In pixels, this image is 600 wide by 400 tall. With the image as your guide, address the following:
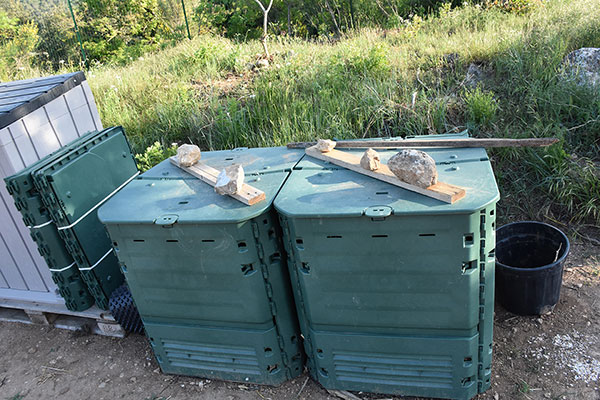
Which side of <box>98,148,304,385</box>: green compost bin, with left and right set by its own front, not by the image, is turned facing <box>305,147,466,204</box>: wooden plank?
left

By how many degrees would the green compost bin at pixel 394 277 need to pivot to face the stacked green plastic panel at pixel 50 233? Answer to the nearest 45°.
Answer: approximately 90° to its right

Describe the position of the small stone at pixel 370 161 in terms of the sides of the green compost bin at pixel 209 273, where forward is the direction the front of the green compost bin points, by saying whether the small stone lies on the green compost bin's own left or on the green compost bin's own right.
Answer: on the green compost bin's own left

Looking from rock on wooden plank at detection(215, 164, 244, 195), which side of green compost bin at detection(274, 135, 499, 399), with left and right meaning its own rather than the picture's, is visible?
right

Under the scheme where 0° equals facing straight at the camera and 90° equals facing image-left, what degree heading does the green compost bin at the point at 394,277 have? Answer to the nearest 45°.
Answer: approximately 0°

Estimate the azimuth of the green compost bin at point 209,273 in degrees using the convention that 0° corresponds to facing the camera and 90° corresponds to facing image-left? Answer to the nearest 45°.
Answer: approximately 0°

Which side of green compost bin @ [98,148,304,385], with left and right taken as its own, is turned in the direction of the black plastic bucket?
left

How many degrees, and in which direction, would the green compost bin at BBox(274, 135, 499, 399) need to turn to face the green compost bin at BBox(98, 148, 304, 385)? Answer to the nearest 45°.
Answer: approximately 90° to its right

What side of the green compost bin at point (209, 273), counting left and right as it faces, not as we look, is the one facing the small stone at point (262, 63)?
back

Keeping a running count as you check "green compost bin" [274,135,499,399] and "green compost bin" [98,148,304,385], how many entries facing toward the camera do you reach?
2

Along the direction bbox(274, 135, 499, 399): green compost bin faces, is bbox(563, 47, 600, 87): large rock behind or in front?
behind
